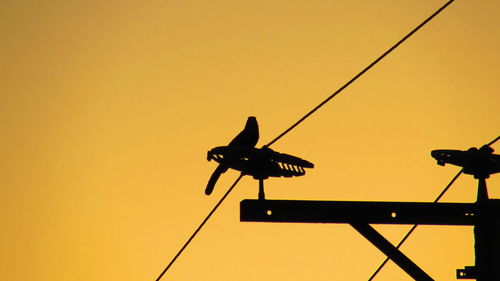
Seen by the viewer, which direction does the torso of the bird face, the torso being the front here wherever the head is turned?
to the viewer's right
